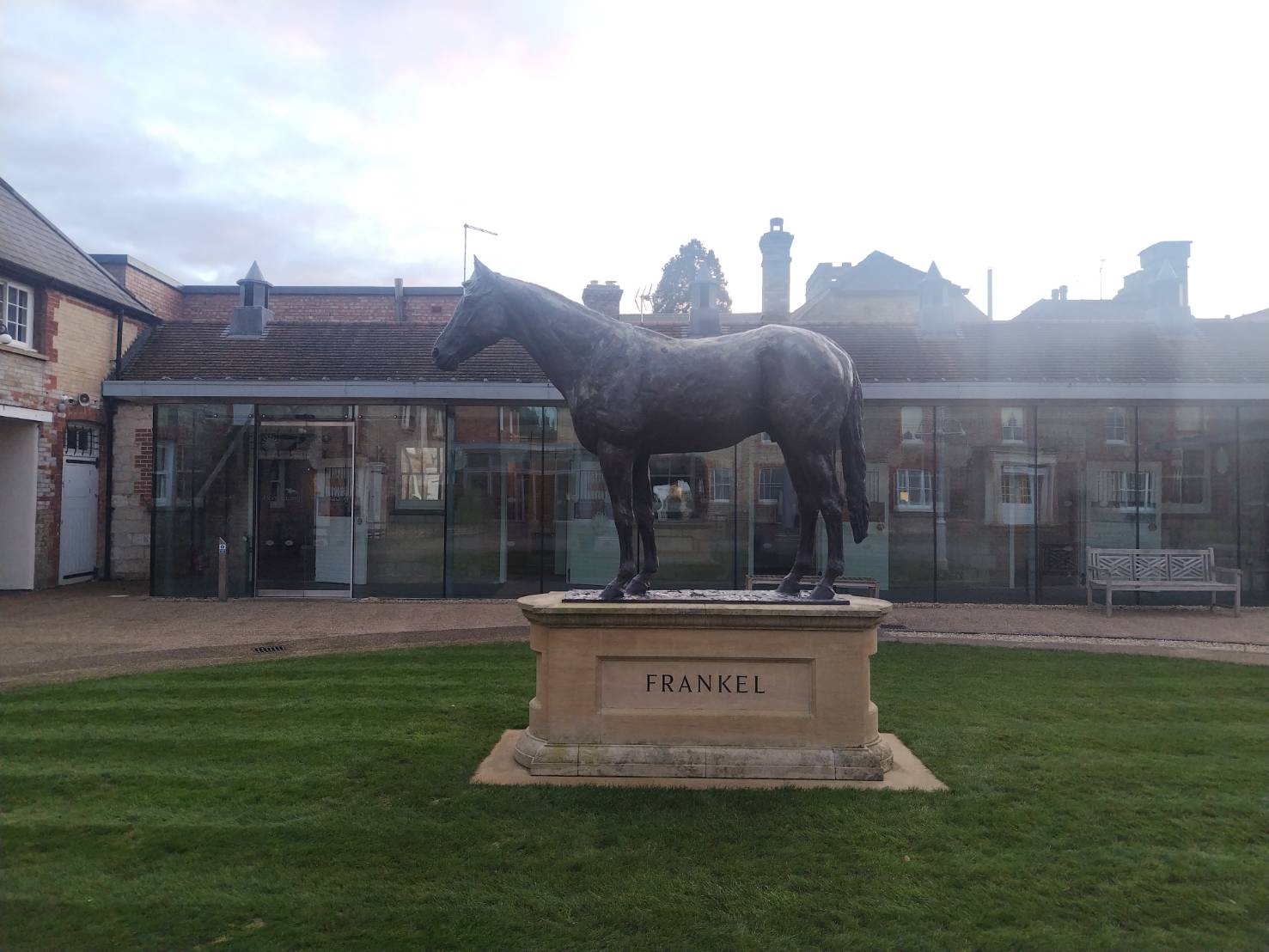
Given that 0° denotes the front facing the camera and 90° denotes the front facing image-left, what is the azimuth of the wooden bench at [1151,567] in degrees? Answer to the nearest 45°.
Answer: approximately 0°

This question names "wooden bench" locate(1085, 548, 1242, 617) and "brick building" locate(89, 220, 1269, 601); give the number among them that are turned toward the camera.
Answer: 2

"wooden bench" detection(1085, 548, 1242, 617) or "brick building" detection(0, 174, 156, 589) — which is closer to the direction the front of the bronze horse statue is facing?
the brick building

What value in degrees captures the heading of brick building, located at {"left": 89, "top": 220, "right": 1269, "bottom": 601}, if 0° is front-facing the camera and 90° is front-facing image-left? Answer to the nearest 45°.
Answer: approximately 0°

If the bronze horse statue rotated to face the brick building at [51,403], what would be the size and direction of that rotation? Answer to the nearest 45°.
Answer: approximately 45° to its right

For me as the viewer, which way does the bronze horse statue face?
facing to the left of the viewer

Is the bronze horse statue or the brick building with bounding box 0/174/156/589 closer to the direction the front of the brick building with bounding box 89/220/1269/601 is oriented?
the bronze horse statue

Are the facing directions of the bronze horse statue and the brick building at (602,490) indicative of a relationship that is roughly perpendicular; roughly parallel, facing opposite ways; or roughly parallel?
roughly perpendicular

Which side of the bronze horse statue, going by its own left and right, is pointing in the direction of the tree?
right

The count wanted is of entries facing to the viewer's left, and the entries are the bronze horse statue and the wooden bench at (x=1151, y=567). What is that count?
1

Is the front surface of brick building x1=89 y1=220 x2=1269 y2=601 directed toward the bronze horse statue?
yes

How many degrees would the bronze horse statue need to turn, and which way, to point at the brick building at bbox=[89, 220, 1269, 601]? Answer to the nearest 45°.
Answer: approximately 90° to its right

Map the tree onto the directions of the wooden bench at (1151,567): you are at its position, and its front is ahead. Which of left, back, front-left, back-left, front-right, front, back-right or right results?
back-right
